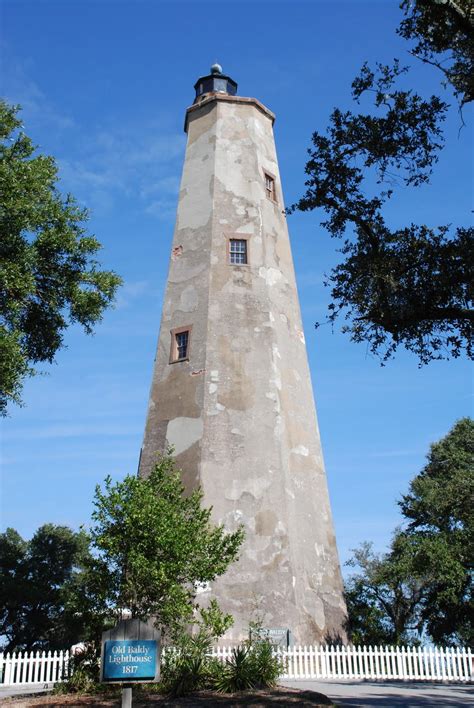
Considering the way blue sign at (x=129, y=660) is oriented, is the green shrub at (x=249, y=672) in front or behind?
behind

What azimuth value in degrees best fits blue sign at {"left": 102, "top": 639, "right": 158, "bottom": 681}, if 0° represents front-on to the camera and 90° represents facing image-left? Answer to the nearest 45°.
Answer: approximately 0°

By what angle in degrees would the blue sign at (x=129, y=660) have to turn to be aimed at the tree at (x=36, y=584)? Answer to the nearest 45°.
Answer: approximately 180°

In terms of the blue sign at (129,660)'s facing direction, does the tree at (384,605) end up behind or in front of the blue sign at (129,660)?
behind

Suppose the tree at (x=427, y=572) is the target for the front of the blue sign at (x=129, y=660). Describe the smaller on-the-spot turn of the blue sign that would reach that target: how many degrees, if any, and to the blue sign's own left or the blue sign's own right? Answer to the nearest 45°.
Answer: approximately 135° to the blue sign's own left

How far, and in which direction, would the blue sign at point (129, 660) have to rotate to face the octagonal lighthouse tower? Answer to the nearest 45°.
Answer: approximately 180°
